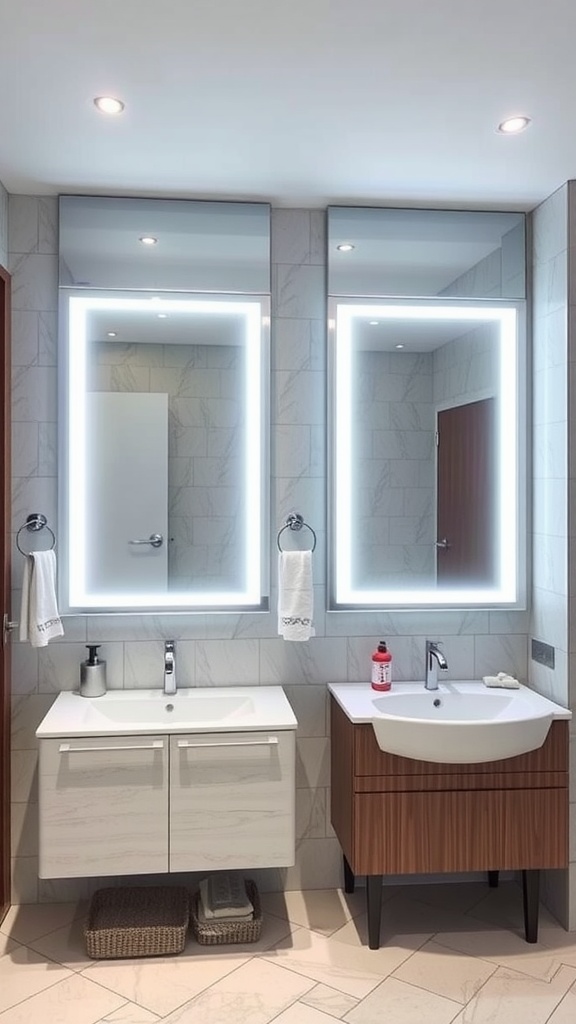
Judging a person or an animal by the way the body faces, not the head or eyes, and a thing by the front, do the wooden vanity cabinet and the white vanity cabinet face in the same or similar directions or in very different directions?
same or similar directions

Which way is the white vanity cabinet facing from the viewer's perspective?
toward the camera

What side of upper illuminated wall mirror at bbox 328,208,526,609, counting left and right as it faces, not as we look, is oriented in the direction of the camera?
front

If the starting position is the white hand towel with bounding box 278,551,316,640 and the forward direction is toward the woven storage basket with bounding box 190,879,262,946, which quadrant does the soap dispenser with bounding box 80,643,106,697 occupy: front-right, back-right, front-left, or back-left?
front-right

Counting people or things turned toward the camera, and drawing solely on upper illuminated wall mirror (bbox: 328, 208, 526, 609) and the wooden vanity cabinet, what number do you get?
2

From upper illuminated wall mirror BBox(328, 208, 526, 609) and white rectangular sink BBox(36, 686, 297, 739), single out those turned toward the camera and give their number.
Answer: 2

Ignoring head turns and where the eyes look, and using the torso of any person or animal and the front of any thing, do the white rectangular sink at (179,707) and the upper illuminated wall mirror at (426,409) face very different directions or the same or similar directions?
same or similar directions

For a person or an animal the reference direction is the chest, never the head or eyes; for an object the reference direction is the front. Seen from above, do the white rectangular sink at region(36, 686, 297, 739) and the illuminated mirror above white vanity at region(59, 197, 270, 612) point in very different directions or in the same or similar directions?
same or similar directions

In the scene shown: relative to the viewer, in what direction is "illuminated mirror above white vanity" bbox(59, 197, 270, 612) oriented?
toward the camera
